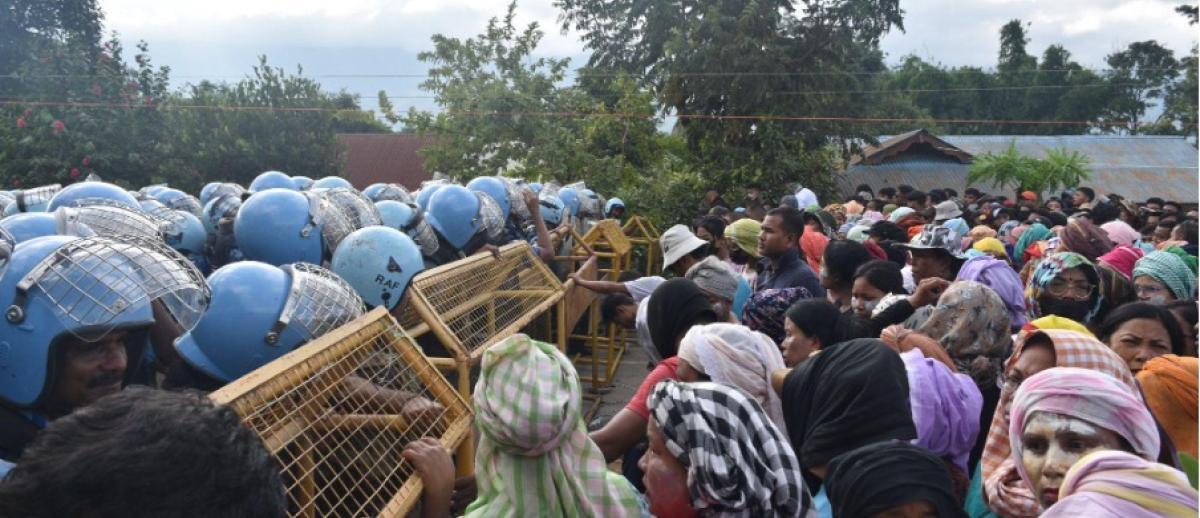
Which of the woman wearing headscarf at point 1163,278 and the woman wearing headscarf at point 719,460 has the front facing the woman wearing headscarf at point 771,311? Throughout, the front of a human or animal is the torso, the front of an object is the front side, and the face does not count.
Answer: the woman wearing headscarf at point 1163,278

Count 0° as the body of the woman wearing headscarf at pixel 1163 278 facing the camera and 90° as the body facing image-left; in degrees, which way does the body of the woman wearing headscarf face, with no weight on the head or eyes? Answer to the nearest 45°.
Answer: approximately 45°

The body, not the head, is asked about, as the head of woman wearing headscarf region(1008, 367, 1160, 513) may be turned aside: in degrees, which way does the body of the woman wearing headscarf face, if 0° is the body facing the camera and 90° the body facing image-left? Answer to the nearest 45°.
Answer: approximately 45°

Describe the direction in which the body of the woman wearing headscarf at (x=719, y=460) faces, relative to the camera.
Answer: to the viewer's left

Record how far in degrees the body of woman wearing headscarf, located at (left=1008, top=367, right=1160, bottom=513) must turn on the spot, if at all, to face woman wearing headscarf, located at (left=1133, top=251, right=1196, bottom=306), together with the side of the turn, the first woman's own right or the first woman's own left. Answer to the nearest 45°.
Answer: approximately 135° to the first woman's own right

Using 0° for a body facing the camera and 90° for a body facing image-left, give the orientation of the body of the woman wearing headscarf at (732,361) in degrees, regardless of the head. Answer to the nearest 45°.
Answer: approximately 90°

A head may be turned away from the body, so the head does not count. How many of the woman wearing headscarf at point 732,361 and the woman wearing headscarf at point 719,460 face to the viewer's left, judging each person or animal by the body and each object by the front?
2

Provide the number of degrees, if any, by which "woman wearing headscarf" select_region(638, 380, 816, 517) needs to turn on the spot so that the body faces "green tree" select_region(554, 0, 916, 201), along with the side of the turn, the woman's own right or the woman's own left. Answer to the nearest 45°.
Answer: approximately 90° to the woman's own right

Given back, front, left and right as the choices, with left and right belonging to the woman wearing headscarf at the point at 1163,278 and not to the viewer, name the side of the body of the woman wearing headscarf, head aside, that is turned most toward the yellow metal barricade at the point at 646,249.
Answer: right

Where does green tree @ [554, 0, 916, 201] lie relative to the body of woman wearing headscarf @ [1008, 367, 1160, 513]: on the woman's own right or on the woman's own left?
on the woman's own right
